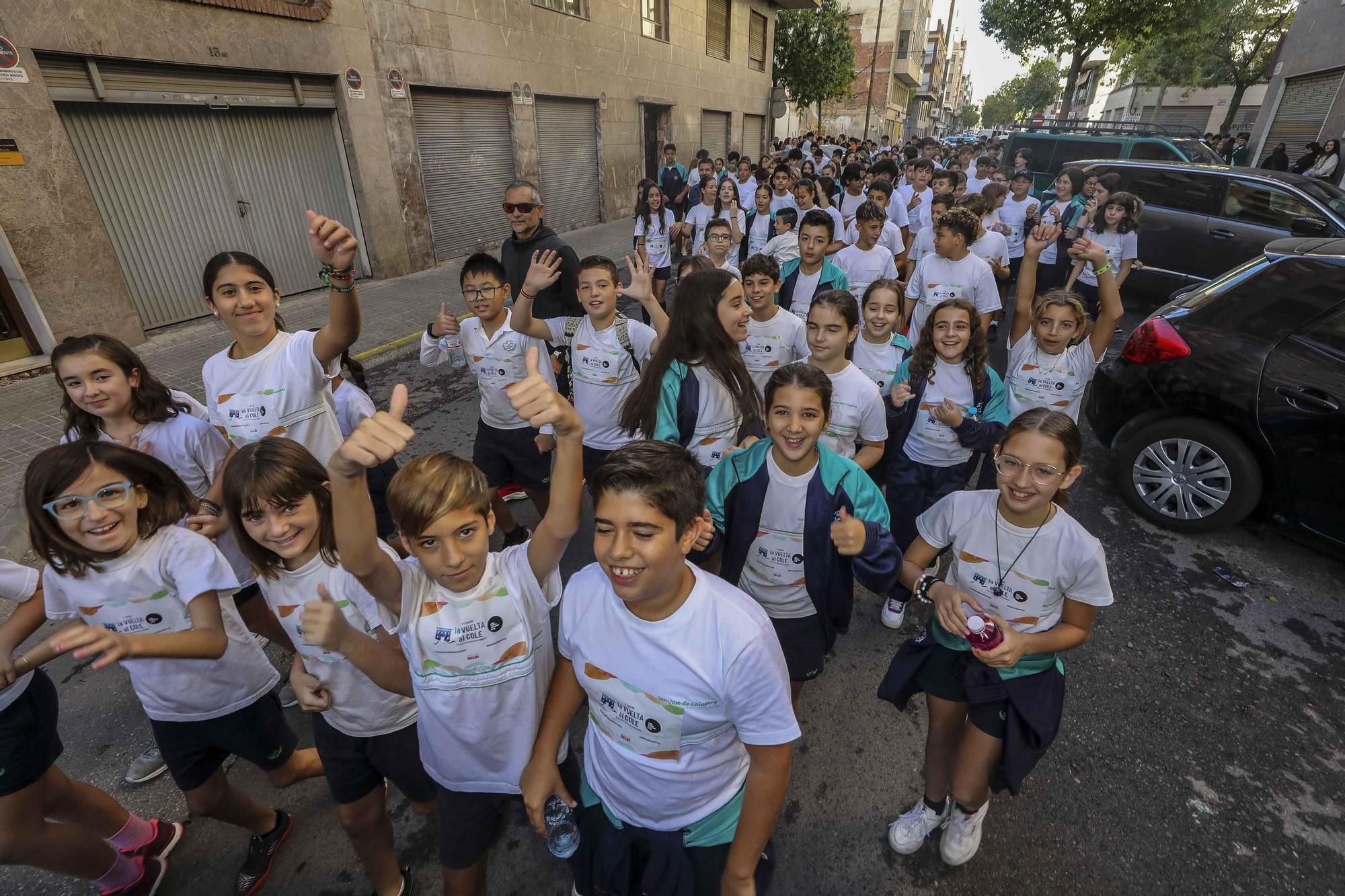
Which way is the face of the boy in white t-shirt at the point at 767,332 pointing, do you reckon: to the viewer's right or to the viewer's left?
to the viewer's left

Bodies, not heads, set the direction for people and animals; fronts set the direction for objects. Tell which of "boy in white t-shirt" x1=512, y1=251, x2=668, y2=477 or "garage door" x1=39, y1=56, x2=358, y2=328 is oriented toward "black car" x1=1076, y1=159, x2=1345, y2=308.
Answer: the garage door

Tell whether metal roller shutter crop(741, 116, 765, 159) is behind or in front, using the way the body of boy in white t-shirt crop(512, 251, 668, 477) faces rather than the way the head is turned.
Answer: behind

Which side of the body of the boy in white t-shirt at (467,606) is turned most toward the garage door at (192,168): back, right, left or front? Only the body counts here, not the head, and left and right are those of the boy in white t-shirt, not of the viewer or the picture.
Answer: back

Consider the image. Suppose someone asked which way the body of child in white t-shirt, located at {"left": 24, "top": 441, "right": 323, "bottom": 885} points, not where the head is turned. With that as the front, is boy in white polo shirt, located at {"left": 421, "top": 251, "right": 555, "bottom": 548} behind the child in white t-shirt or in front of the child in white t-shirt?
behind

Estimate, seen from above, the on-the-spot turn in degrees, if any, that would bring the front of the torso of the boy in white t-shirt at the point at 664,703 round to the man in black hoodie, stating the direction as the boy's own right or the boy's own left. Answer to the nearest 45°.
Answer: approximately 135° to the boy's own right

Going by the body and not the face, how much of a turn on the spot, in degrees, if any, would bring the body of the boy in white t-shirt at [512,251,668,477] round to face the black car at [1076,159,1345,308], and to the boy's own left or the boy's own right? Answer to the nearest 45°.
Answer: approximately 135° to the boy's own left

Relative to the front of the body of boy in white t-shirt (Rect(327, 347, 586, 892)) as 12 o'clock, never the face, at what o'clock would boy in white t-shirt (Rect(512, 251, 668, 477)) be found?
boy in white t-shirt (Rect(512, 251, 668, 477)) is roughly at 7 o'clock from boy in white t-shirt (Rect(327, 347, 586, 892)).

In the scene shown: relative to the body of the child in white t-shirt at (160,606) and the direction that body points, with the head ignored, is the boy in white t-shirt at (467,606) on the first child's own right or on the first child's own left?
on the first child's own left

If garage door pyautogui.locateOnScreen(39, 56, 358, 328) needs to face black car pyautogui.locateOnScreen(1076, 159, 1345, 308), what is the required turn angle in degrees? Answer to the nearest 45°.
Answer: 0° — it already faces it
